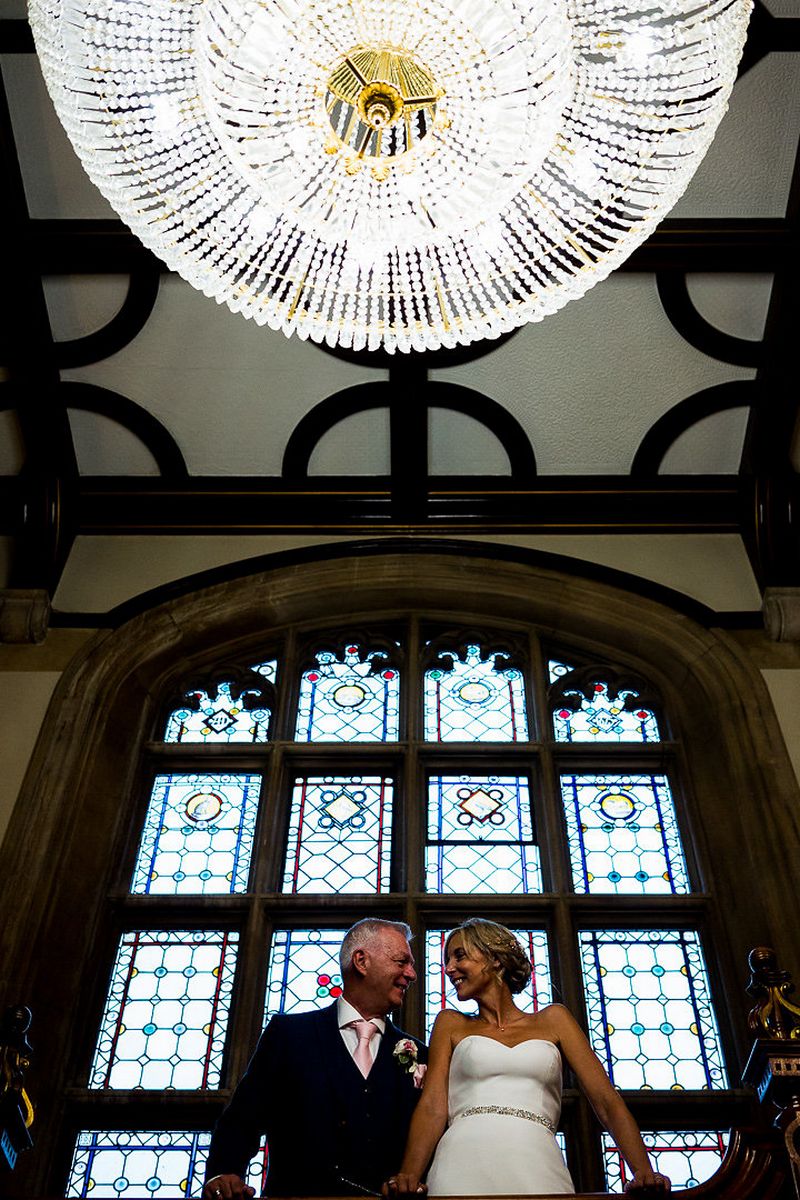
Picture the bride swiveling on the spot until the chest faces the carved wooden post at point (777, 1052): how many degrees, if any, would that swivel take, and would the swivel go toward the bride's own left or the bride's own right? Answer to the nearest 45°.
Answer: approximately 90° to the bride's own left

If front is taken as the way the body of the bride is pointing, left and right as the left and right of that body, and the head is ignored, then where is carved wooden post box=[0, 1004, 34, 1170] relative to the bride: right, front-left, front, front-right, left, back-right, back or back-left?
right

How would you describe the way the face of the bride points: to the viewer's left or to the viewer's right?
to the viewer's left

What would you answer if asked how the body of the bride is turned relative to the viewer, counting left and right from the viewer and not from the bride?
facing the viewer

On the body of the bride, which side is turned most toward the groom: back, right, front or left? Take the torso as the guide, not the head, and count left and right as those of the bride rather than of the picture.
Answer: right
